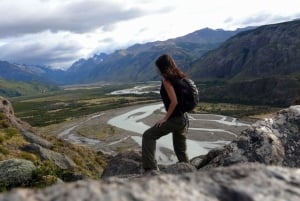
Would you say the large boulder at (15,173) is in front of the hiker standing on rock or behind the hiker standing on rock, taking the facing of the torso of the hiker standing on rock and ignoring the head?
in front

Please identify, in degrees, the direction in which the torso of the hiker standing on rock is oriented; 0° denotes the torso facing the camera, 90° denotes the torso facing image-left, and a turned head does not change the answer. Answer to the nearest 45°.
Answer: approximately 90°

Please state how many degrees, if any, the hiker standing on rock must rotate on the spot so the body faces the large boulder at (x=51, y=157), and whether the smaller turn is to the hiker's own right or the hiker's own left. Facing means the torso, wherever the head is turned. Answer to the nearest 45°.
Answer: approximately 45° to the hiker's own right
